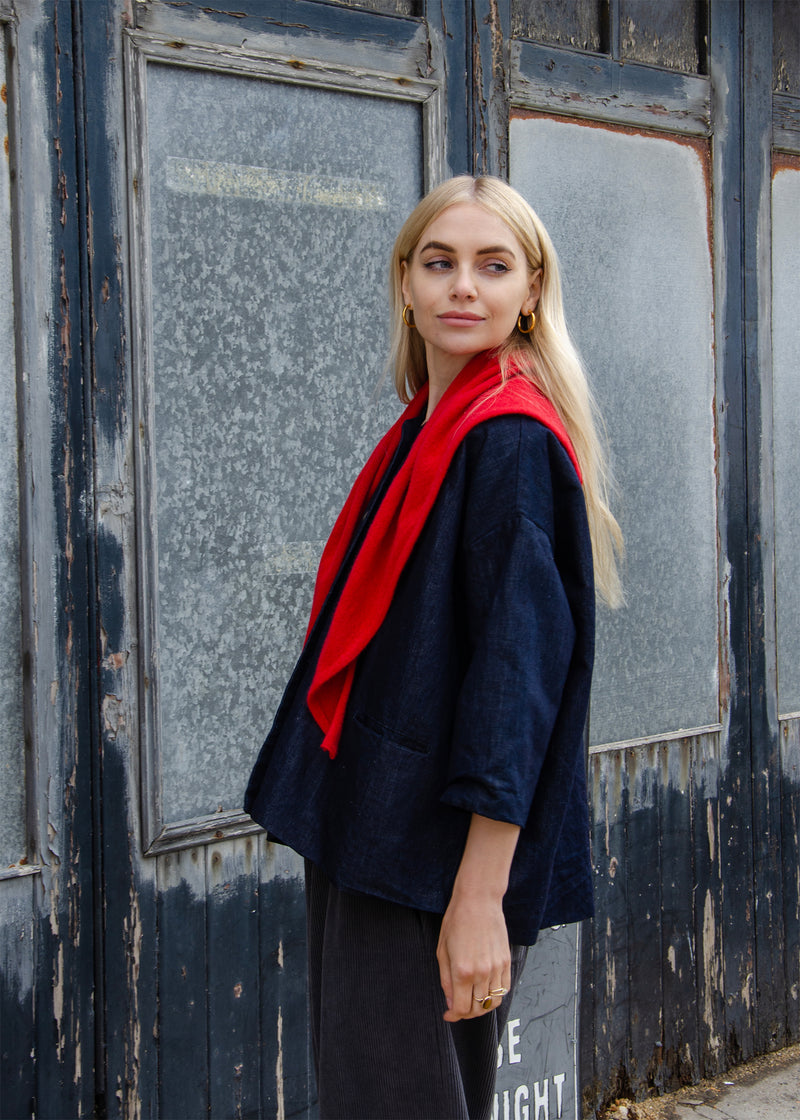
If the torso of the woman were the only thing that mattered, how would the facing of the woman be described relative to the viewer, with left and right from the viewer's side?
facing to the left of the viewer

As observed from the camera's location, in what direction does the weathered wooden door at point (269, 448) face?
facing the viewer and to the right of the viewer

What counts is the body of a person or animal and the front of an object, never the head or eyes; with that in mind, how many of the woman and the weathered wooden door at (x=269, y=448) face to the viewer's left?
1

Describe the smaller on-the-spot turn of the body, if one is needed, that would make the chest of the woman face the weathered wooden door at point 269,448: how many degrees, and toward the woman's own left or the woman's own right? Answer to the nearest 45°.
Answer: approximately 90° to the woman's own right
